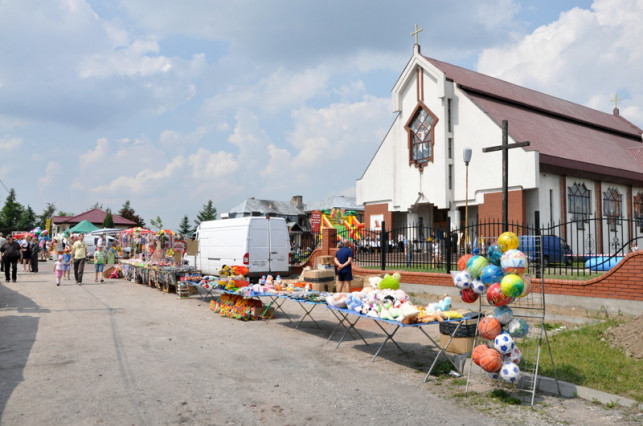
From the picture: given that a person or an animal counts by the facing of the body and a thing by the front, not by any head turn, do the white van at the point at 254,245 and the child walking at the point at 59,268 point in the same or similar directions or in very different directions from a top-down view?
very different directions

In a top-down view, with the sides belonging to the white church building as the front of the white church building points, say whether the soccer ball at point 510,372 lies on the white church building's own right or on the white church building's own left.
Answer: on the white church building's own left

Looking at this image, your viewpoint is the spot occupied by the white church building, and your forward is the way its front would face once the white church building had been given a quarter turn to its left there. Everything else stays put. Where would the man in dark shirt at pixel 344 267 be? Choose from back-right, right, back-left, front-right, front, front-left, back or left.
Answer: front-right

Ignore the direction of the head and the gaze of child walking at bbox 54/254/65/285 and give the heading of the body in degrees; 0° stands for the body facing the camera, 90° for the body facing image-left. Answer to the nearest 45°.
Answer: approximately 0°

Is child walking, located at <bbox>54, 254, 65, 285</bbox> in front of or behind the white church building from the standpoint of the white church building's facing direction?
in front

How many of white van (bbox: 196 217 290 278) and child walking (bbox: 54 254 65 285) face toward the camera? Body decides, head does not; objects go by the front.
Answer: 1

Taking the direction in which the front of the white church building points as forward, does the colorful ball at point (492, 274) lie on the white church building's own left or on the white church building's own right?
on the white church building's own left

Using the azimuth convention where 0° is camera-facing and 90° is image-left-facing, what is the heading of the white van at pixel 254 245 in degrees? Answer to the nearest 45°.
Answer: approximately 135°

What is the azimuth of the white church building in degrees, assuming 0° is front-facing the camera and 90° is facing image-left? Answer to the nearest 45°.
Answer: approximately 45°
